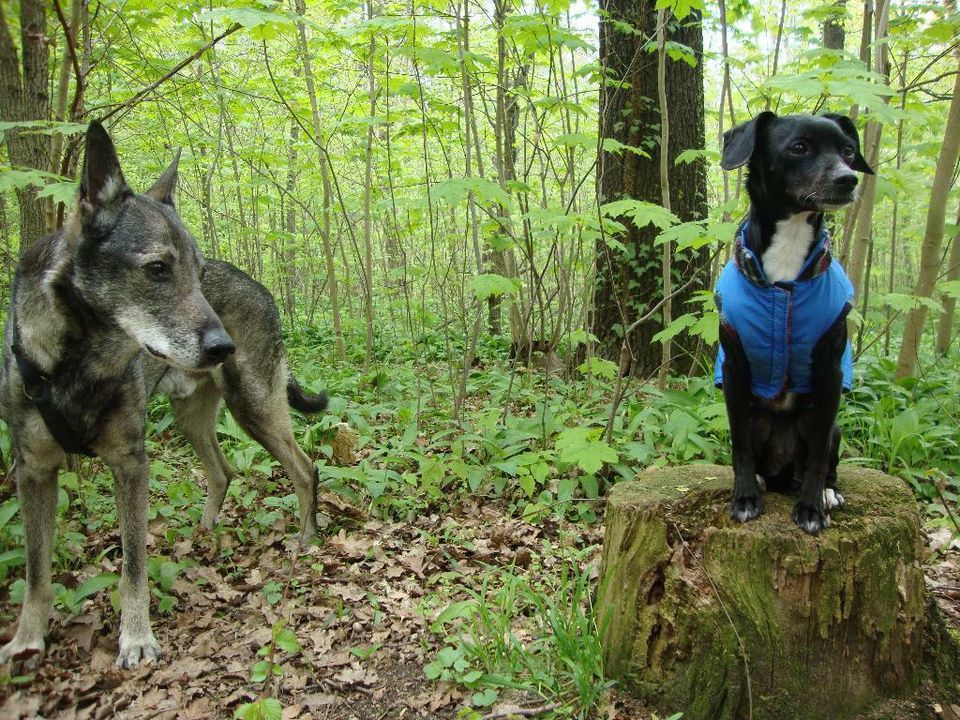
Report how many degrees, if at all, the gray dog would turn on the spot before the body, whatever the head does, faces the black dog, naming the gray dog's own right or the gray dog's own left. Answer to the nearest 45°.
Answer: approximately 90° to the gray dog's own left

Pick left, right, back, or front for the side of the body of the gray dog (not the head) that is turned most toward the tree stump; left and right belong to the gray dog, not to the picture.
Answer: left

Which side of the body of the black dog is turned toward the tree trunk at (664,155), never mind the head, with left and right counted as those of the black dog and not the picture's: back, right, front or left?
back

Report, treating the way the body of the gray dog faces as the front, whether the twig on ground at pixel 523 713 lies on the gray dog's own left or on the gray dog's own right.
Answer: on the gray dog's own left

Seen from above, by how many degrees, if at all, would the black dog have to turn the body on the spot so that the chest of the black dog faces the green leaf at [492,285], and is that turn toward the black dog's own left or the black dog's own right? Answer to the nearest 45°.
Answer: approximately 135° to the black dog's own right

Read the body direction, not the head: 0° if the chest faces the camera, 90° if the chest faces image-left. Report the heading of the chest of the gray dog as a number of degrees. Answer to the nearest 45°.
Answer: approximately 45°

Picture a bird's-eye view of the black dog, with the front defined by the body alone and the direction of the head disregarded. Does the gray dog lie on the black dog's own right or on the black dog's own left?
on the black dog's own right

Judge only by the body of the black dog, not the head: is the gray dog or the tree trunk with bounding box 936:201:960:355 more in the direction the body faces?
the gray dog

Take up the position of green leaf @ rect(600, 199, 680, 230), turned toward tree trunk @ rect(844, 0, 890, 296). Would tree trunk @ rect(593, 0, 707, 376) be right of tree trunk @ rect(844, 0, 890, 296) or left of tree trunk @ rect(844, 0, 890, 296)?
left
